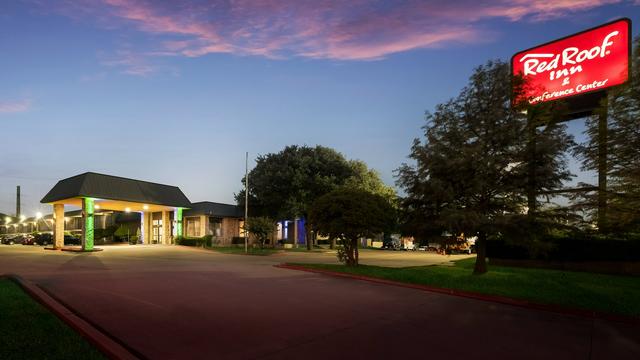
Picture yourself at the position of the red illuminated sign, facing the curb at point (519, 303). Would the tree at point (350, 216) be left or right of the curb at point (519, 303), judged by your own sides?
right

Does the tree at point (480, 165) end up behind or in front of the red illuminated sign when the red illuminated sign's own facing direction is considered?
in front

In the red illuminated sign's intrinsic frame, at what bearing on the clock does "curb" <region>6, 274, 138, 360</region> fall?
The curb is roughly at 11 o'clock from the red illuminated sign.

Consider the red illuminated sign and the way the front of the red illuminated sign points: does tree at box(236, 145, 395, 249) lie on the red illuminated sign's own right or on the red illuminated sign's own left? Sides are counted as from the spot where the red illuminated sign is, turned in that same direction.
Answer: on the red illuminated sign's own right

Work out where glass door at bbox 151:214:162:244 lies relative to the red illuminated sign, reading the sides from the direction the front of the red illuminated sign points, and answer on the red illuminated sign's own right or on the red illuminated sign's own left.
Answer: on the red illuminated sign's own right

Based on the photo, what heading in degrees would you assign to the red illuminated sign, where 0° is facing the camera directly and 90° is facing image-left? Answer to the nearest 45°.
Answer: approximately 45°

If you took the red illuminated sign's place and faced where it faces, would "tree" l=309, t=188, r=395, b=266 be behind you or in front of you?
in front
